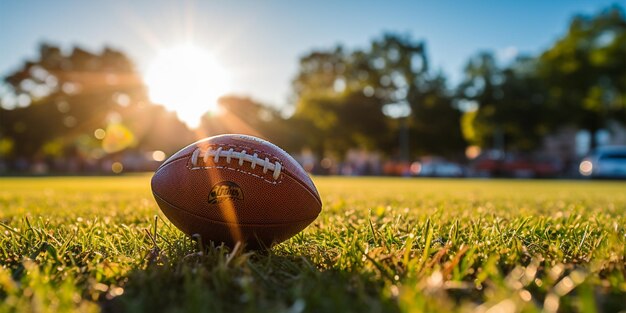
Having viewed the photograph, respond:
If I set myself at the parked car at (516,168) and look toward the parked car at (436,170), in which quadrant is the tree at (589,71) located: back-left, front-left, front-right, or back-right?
back-right

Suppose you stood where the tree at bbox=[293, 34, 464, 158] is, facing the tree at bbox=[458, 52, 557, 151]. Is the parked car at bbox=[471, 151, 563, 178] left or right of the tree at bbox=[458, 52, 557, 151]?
right

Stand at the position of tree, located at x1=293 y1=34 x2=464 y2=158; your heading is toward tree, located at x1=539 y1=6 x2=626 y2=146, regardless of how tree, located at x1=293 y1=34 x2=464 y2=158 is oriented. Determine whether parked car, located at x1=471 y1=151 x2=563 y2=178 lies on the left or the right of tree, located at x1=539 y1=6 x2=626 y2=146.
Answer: right
